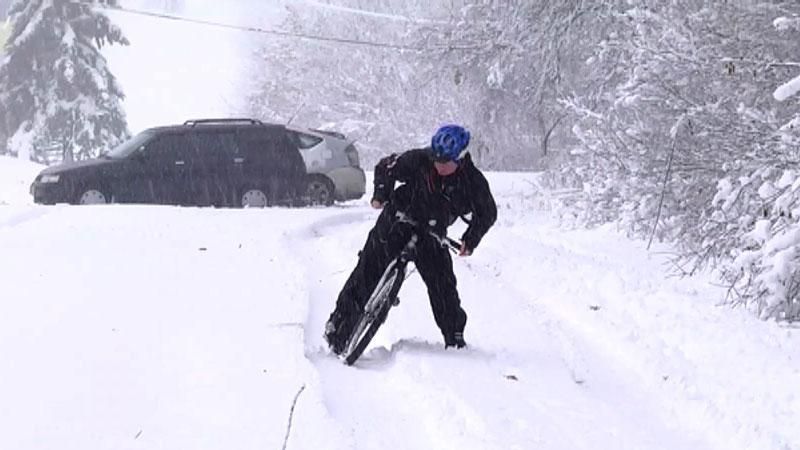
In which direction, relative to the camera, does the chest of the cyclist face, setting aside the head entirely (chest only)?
toward the camera

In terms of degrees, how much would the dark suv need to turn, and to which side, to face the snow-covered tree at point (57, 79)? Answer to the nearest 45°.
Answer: approximately 90° to its right

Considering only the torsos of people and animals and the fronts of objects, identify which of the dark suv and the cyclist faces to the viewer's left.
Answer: the dark suv

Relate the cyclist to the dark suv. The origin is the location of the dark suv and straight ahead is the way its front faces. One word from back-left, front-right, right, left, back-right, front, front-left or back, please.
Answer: left

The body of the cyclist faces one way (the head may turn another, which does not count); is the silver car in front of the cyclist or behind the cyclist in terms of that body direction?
behind

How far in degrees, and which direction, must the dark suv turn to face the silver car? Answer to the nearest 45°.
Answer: approximately 180°

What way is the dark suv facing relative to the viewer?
to the viewer's left

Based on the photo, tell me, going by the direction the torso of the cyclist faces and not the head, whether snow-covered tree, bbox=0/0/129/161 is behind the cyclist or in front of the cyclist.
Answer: behind

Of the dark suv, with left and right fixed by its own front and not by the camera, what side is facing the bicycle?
left

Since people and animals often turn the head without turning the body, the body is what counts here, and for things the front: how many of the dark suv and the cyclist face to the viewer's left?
1

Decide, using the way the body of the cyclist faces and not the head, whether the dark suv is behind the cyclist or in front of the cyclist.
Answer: behind

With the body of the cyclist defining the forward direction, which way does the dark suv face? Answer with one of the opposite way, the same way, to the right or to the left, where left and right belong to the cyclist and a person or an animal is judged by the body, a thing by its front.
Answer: to the right
